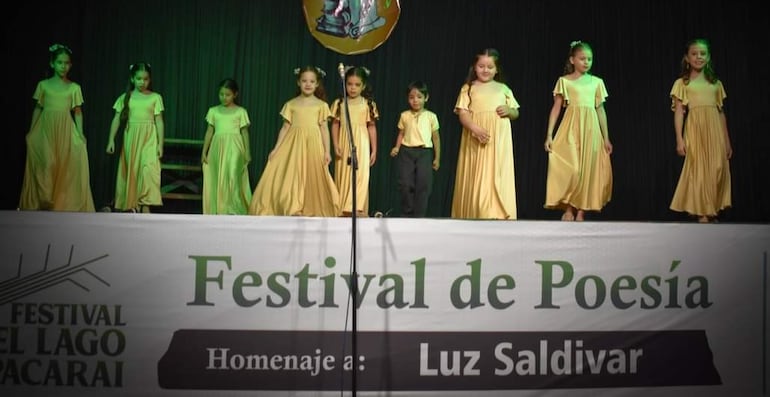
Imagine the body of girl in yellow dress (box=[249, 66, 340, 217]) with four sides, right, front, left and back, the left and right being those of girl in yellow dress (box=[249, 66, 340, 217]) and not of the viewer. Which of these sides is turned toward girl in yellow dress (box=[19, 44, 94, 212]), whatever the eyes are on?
right

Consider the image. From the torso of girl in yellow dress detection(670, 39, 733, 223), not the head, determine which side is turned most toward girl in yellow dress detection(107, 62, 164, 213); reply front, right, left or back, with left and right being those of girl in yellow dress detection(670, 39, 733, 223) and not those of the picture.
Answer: right

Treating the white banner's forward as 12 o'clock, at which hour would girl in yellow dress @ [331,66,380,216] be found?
The girl in yellow dress is roughly at 6 o'clock from the white banner.

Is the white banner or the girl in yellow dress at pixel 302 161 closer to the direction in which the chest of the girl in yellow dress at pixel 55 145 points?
the white banner

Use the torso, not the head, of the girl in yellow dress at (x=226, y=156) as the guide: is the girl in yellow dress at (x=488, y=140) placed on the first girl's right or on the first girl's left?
on the first girl's left

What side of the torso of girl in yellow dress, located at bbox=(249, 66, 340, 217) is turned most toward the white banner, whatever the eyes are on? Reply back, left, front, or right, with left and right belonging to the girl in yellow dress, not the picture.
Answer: front

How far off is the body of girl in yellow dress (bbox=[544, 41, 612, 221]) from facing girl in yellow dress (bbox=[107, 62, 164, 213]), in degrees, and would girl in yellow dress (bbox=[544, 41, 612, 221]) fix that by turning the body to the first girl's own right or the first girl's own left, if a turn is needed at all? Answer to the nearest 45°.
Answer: approximately 90° to the first girl's own right

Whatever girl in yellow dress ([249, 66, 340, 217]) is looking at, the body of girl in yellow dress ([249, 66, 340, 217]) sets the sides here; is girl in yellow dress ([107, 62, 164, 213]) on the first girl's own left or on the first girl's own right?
on the first girl's own right

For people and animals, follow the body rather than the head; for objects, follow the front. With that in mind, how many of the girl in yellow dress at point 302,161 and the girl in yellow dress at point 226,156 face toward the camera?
2

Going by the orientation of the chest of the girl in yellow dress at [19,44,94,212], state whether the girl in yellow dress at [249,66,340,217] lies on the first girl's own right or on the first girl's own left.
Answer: on the first girl's own left

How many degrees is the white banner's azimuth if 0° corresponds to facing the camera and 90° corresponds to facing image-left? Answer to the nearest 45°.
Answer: approximately 0°
